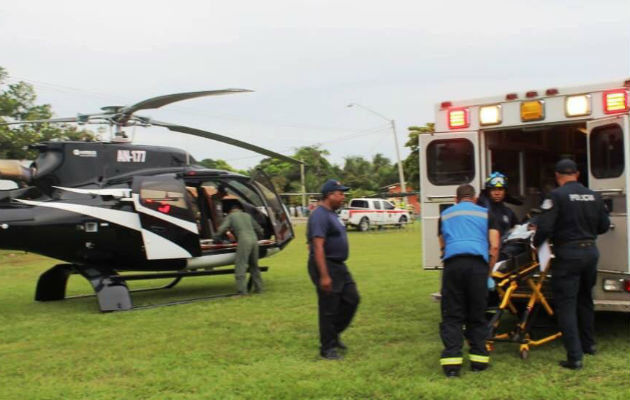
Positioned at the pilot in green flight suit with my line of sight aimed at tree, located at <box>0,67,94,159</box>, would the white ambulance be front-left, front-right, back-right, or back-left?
back-right

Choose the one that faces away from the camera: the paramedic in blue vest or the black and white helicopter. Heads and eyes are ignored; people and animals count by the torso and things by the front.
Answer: the paramedic in blue vest

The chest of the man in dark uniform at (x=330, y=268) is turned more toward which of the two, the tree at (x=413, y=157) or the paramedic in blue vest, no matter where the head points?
the paramedic in blue vest

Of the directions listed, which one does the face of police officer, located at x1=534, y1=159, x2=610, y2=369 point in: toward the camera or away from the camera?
away from the camera

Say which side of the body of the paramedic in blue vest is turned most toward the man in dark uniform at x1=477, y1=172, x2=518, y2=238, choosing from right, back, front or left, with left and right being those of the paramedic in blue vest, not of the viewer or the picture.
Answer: front

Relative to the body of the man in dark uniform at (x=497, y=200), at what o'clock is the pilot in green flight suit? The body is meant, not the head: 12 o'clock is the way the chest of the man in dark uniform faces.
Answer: The pilot in green flight suit is roughly at 4 o'clock from the man in dark uniform.
